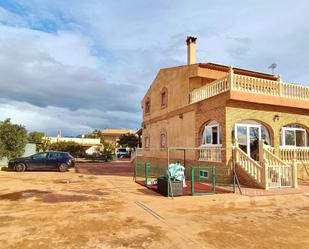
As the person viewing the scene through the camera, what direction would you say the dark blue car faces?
facing to the left of the viewer

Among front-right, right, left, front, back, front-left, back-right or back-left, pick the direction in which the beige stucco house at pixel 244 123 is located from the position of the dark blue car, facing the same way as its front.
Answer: back-left
